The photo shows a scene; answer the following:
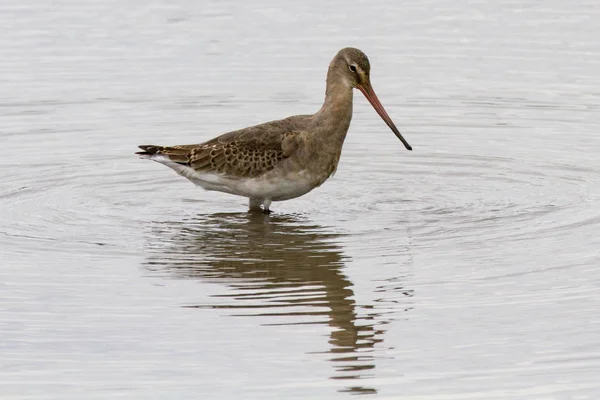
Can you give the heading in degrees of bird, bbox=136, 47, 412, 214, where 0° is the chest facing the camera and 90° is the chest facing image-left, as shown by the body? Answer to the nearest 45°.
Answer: approximately 270°
